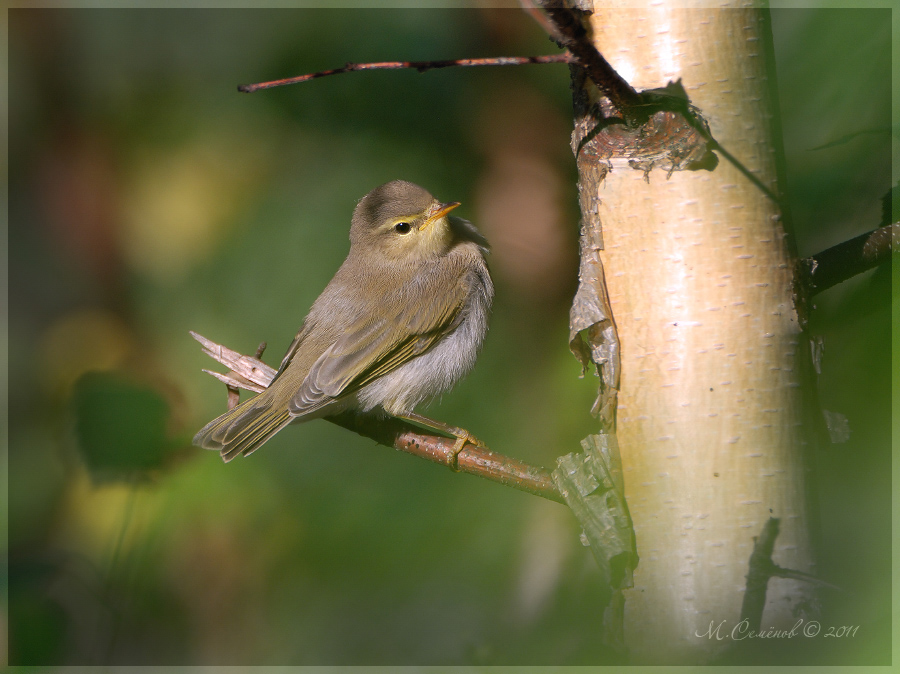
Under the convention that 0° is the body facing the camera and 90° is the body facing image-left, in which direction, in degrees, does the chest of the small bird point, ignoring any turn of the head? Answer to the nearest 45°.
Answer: approximately 270°
